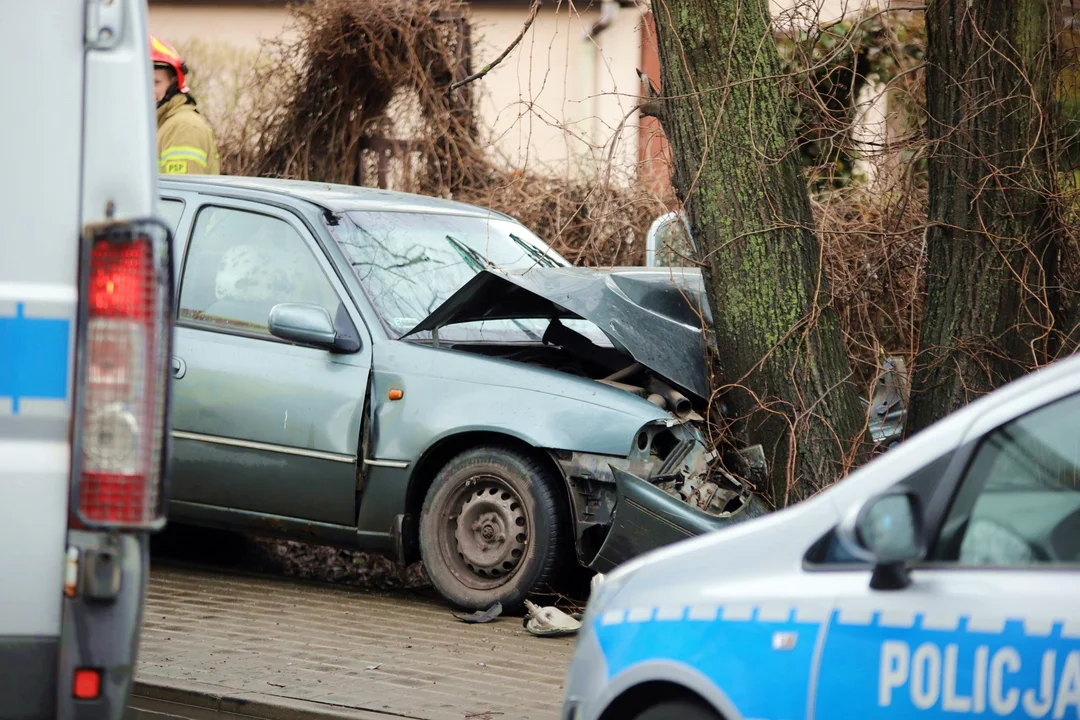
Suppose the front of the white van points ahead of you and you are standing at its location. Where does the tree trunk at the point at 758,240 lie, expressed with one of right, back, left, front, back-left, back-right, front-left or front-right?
front-right

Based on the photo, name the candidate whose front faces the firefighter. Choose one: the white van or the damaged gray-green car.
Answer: the white van

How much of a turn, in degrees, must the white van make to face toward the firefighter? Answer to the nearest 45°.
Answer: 0° — it already faces them

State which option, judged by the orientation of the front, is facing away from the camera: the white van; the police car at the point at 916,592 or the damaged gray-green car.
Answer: the white van

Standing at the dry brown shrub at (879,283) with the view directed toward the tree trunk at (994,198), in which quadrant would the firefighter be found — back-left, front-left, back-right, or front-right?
back-right

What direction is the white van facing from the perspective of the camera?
away from the camera

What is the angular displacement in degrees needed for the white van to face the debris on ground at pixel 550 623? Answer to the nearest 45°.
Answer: approximately 45° to its right

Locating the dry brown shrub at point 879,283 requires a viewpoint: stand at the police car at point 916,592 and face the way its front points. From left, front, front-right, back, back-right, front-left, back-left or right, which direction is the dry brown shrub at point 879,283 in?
right

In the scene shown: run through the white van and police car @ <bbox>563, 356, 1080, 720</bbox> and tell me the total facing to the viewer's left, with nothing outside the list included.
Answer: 1

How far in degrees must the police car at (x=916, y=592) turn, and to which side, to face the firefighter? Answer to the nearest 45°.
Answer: approximately 45° to its right

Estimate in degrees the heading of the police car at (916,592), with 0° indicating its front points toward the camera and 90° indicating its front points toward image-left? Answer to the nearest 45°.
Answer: approximately 90°

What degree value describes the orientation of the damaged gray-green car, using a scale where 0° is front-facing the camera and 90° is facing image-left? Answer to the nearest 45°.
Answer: approximately 315°
